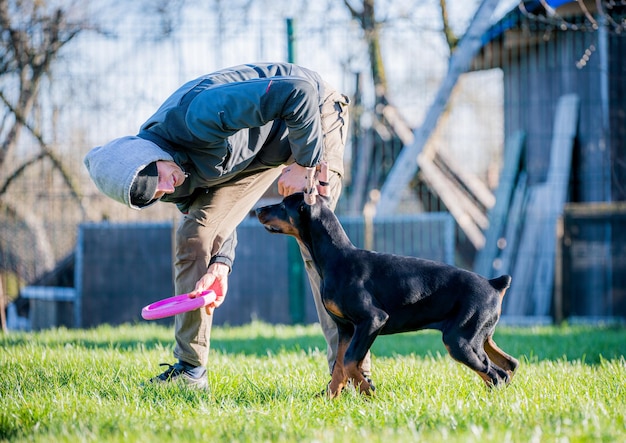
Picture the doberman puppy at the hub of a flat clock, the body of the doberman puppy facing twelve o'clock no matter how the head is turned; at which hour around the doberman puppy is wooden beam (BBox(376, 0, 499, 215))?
The wooden beam is roughly at 3 o'clock from the doberman puppy.

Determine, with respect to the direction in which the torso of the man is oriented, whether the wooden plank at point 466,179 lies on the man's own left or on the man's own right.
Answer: on the man's own right

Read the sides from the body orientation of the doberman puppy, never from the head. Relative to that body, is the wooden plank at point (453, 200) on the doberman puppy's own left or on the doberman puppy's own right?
on the doberman puppy's own right

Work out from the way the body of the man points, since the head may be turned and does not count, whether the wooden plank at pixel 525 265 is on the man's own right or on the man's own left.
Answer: on the man's own right

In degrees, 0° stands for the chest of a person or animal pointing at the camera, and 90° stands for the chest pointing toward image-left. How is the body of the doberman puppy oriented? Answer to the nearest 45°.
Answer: approximately 90°

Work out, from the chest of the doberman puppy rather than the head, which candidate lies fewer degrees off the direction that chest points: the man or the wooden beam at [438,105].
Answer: the man

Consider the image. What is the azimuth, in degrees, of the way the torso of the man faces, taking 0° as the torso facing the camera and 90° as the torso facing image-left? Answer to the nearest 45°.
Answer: approximately 90°

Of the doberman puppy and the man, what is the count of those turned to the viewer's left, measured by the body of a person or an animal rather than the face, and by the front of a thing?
2

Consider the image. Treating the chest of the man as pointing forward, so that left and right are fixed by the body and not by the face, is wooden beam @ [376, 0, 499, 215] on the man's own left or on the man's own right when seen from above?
on the man's own right

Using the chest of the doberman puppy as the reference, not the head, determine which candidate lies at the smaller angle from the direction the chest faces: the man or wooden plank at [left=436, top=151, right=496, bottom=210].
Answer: the man
